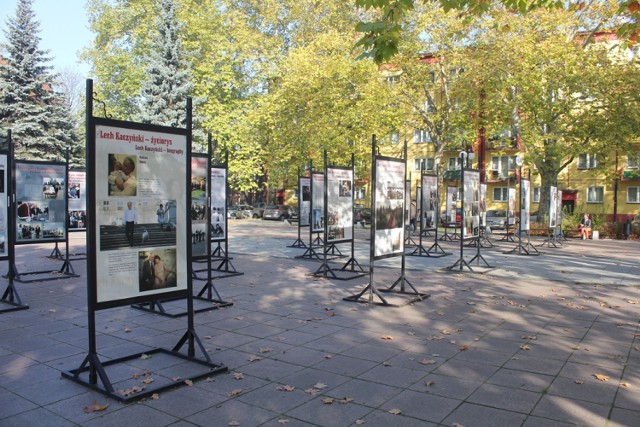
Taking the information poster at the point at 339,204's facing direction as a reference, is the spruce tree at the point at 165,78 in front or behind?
behind

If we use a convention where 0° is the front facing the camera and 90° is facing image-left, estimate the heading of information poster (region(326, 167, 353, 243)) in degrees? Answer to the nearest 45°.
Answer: approximately 315°

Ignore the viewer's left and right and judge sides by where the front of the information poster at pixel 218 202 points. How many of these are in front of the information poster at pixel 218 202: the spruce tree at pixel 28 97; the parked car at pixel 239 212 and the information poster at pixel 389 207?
1

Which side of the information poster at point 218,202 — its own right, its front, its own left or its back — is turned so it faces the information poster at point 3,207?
right

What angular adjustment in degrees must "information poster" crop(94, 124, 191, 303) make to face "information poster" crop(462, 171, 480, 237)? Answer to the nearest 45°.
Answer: approximately 90° to its left

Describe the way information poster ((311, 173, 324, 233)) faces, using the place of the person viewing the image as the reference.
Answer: facing the viewer and to the right of the viewer

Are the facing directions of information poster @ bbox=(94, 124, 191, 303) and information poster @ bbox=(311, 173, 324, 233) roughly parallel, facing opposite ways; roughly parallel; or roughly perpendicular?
roughly parallel

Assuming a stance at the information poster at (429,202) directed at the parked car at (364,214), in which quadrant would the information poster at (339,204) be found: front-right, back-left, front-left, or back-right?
back-left

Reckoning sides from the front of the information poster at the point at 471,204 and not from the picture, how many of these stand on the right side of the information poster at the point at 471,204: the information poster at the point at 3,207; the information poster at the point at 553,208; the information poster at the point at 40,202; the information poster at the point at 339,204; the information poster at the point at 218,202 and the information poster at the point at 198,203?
5

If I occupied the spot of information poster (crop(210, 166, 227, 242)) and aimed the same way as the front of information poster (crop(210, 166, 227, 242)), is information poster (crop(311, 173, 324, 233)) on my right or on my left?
on my left

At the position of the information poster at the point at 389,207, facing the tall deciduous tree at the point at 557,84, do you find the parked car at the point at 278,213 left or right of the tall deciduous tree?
left
